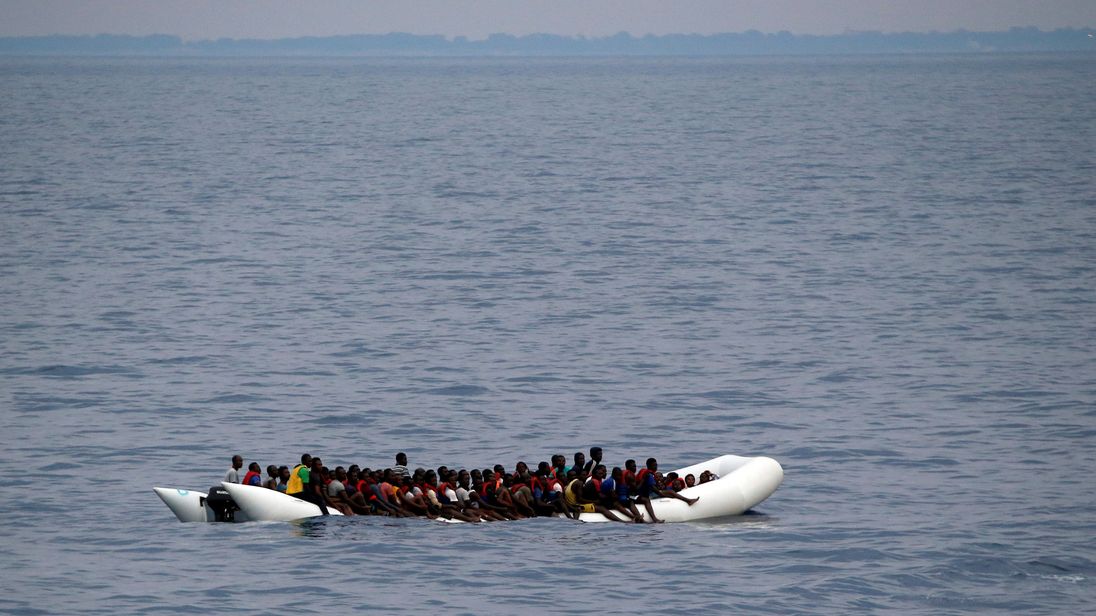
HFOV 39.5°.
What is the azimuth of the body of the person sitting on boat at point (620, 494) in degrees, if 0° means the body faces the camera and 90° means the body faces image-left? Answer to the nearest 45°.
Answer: approximately 315°

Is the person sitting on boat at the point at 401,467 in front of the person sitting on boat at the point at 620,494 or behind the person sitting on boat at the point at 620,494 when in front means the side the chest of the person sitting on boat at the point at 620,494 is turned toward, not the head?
behind

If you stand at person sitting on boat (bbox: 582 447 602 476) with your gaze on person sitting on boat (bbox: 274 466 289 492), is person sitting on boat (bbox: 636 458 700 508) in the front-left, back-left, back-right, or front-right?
back-left

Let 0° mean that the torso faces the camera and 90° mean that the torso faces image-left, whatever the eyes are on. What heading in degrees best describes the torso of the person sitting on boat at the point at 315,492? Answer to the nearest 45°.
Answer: approximately 315°

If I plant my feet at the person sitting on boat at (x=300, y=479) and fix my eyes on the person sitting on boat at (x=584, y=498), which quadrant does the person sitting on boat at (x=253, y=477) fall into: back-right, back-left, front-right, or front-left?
back-left

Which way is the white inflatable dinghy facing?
to the viewer's right
